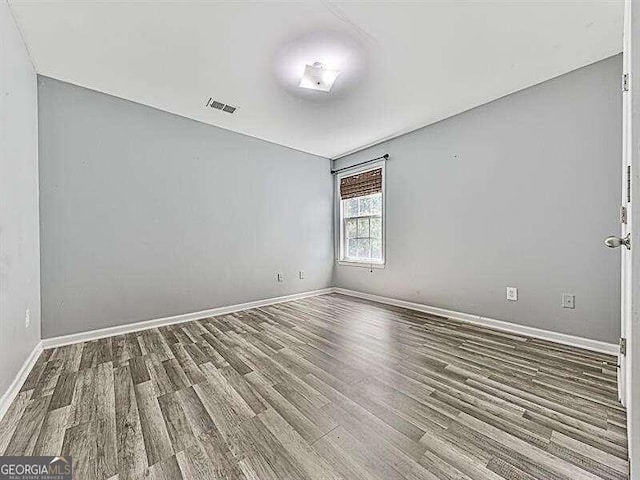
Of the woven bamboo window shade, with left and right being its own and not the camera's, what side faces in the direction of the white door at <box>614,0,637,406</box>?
left

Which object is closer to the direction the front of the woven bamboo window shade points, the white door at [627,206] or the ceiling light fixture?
the ceiling light fixture

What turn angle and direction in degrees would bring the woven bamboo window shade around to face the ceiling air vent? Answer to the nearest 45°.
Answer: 0° — it already faces it

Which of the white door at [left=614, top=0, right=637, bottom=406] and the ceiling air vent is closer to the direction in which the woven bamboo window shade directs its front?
the ceiling air vent

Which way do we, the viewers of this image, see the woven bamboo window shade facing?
facing the viewer and to the left of the viewer

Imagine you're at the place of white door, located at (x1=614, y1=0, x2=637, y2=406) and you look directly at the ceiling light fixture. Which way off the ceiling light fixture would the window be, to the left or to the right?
right

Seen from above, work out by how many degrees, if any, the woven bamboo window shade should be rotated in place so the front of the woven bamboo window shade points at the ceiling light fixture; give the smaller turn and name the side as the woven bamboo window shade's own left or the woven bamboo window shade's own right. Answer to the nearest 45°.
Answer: approximately 45° to the woven bamboo window shade's own left
